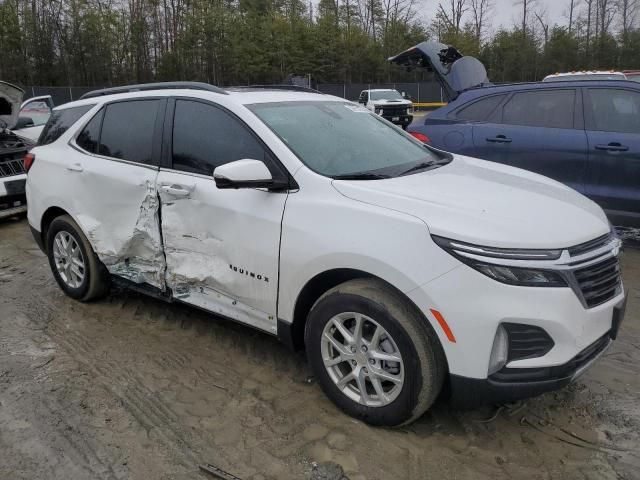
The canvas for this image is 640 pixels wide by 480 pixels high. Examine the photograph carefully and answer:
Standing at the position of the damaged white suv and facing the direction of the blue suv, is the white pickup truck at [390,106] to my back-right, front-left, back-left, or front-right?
front-left

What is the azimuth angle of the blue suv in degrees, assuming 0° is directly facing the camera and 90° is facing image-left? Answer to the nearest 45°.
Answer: approximately 270°

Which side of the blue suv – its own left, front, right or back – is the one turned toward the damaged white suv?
right

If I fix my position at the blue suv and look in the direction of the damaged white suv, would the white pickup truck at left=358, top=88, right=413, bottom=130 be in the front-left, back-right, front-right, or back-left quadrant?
back-right

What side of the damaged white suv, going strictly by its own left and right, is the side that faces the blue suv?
left

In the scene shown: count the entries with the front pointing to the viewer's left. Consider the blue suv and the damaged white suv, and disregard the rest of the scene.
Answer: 0

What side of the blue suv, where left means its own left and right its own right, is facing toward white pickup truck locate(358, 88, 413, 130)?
left

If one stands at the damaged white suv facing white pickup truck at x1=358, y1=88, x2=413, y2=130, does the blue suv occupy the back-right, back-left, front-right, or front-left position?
front-right

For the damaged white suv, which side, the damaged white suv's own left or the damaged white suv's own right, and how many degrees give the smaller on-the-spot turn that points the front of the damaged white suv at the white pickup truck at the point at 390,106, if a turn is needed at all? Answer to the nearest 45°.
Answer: approximately 135° to the damaged white suv's own left

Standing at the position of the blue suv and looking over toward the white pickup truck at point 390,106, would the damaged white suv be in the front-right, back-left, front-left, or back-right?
back-left

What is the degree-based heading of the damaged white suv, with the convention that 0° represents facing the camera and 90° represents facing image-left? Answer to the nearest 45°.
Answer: approximately 315°
